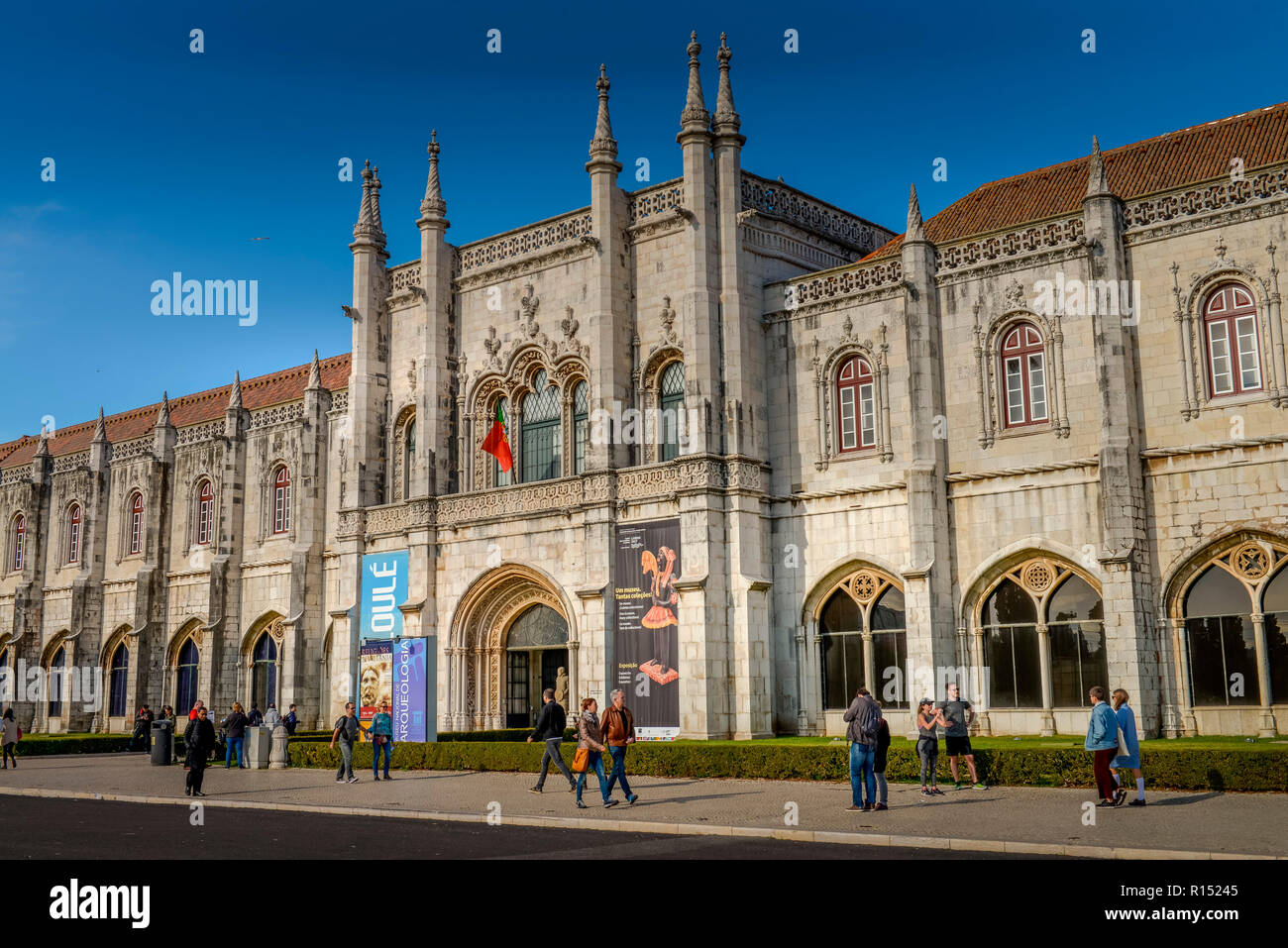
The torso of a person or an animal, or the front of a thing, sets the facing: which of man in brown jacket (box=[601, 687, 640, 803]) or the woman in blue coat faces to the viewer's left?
the woman in blue coat

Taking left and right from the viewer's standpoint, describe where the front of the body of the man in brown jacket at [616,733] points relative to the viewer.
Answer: facing the viewer and to the right of the viewer

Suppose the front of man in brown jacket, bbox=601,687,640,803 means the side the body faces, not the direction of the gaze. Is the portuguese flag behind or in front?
behind

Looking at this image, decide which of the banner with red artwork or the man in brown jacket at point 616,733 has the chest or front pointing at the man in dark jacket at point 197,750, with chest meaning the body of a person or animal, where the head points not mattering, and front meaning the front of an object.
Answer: the banner with red artwork

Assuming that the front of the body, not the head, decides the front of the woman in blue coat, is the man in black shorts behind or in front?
in front

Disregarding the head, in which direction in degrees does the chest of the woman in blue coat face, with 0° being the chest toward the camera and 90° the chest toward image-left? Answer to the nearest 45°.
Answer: approximately 90°

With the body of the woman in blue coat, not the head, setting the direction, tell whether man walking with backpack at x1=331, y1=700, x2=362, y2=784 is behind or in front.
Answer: in front

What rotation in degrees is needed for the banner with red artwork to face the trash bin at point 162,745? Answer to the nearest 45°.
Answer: approximately 45° to its right
